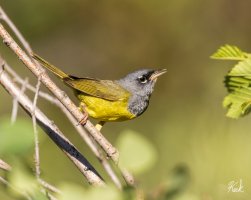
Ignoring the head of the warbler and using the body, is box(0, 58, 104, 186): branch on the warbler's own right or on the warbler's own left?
on the warbler's own right

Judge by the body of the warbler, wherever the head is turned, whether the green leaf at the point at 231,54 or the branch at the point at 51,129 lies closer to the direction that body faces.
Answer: the green leaf

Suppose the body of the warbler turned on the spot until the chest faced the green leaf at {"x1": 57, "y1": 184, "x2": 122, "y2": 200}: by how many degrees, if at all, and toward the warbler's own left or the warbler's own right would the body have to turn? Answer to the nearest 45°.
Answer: approximately 90° to the warbler's own right

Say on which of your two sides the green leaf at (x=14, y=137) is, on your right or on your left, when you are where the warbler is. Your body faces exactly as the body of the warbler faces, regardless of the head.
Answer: on your right

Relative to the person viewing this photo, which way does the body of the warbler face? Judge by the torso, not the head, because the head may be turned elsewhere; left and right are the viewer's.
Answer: facing to the right of the viewer
